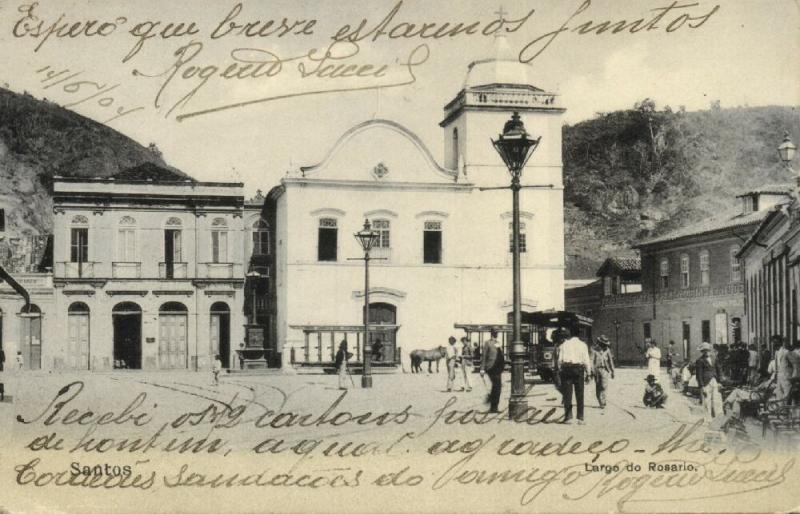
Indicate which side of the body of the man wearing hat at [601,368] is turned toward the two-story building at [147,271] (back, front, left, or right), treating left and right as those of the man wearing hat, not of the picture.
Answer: right

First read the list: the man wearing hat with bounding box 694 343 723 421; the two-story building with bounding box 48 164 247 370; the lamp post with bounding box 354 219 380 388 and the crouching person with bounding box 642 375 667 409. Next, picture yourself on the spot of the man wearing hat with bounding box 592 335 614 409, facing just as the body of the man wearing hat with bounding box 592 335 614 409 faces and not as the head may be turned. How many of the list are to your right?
2

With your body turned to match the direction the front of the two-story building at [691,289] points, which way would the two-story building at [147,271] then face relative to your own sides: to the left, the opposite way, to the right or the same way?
to the left

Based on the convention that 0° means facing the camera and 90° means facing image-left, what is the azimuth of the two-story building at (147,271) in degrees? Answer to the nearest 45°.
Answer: approximately 0°

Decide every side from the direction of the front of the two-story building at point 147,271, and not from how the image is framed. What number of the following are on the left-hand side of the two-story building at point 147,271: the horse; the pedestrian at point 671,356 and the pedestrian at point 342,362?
3
